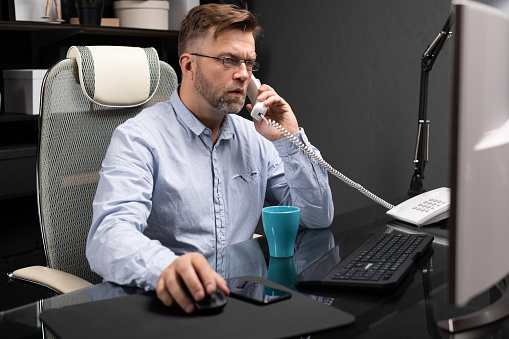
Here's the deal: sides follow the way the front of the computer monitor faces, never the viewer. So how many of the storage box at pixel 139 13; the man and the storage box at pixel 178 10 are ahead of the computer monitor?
3

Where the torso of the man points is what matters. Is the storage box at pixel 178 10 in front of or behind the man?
behind

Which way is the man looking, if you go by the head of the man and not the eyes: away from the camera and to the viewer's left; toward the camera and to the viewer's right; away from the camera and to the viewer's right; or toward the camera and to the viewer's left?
toward the camera and to the viewer's right

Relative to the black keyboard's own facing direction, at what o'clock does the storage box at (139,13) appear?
The storage box is roughly at 2 o'clock from the black keyboard.

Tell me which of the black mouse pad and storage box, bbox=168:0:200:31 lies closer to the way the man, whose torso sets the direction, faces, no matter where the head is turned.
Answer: the black mouse pad

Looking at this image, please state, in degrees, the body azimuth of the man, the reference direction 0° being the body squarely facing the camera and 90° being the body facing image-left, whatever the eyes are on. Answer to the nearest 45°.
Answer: approximately 315°

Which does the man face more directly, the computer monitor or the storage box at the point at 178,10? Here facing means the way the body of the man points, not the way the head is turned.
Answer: the computer monitor

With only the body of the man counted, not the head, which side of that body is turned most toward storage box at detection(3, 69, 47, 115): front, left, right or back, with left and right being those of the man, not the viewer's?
back

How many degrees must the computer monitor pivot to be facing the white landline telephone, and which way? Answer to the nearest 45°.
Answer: approximately 45° to its right

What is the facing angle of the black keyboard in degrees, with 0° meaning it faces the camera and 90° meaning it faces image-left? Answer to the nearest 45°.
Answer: approximately 90°

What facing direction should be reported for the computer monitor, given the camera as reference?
facing away from the viewer and to the left of the viewer
